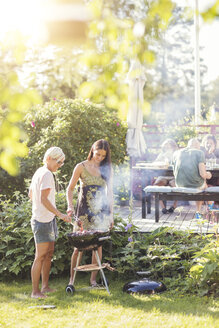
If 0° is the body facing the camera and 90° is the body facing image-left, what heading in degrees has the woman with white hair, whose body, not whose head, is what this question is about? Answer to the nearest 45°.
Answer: approximately 270°

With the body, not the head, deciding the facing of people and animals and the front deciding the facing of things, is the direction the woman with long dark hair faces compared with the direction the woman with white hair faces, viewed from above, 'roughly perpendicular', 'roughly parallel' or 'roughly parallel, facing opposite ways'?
roughly perpendicular

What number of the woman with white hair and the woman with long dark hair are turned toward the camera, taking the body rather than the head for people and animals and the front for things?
1

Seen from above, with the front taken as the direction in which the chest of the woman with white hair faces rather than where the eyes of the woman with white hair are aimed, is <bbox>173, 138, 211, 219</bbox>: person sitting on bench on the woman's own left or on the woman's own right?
on the woman's own left

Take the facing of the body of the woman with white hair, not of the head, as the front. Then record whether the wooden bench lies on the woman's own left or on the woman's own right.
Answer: on the woman's own left

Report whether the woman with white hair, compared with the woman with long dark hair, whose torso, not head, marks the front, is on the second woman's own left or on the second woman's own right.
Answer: on the second woman's own right

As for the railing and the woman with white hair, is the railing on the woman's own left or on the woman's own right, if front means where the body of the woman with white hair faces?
on the woman's own left

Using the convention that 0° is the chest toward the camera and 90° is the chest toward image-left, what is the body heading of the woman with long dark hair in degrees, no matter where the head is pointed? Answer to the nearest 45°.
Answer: approximately 0°

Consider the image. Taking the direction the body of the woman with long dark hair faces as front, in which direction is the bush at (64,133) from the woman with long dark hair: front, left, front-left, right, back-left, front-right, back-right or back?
back

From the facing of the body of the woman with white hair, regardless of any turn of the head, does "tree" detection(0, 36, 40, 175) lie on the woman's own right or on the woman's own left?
on the woman's own right

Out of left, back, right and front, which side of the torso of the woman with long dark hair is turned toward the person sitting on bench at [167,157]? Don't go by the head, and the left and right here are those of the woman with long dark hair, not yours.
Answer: back
